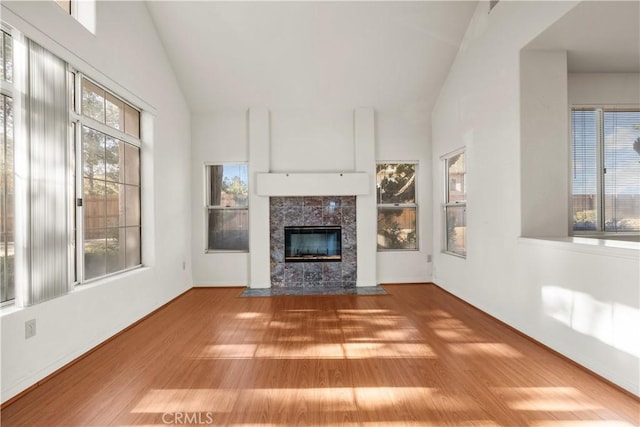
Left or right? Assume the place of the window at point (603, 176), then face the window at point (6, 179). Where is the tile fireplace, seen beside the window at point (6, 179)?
right

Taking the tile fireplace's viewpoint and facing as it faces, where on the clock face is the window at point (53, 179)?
The window is roughly at 1 o'clock from the tile fireplace.

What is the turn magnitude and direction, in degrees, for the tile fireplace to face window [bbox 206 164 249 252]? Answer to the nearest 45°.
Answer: approximately 90° to its right

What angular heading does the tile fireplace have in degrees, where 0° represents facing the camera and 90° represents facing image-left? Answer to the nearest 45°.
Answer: approximately 0°

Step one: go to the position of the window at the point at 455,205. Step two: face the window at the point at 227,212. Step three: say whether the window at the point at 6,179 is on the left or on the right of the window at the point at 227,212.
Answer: left

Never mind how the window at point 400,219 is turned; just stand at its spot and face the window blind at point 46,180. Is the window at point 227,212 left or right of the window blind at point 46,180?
right

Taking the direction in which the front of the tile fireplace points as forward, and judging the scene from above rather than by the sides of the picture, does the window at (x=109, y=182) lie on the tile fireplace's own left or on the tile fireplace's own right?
on the tile fireplace's own right

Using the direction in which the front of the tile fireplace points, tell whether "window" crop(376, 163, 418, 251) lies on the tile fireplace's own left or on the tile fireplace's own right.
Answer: on the tile fireplace's own left

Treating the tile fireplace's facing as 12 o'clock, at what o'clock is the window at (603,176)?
The window is roughly at 10 o'clock from the tile fireplace.

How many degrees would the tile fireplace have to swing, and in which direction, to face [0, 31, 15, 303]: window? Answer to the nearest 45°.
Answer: approximately 45° to its right

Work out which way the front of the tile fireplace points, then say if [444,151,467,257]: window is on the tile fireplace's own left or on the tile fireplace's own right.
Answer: on the tile fireplace's own left
